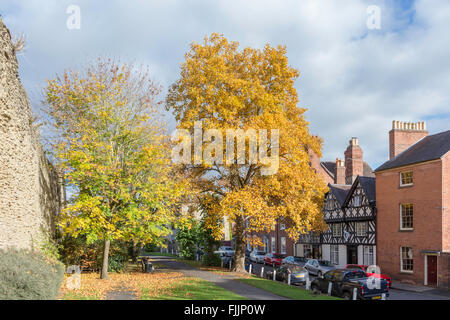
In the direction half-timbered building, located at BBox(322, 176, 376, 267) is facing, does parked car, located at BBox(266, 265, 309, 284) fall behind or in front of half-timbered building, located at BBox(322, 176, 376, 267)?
in front

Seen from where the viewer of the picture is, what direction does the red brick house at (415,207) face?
facing the viewer and to the left of the viewer

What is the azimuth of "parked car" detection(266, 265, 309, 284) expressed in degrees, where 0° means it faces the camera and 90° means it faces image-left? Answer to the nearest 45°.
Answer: approximately 135°

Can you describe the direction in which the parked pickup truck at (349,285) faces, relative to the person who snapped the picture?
facing away from the viewer and to the left of the viewer

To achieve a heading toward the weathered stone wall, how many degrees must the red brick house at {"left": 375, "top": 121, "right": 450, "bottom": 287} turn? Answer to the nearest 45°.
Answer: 0° — it already faces it

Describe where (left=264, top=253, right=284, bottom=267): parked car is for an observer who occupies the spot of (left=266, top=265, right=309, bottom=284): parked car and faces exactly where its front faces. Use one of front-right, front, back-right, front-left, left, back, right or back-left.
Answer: front-right

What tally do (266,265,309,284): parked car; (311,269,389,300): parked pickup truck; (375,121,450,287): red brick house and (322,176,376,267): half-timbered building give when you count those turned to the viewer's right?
0

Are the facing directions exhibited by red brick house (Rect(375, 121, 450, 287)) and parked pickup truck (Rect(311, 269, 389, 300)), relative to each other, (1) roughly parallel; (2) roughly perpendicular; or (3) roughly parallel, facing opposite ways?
roughly perpendicular

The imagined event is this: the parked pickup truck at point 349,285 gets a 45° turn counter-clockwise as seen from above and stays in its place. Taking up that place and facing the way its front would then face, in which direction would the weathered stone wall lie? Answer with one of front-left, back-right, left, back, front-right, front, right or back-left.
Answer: front-left

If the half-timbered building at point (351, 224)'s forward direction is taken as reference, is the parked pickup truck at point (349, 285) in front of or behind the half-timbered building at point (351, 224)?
in front
